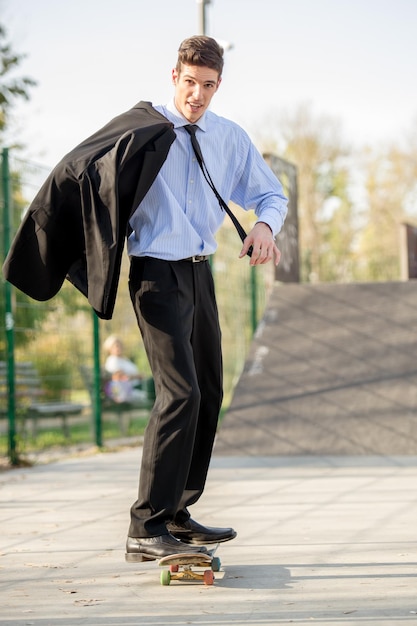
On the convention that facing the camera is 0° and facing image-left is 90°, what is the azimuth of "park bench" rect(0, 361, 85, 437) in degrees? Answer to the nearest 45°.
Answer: approximately 315°

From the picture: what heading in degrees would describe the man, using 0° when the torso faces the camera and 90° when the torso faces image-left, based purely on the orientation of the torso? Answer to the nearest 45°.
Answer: approximately 315°

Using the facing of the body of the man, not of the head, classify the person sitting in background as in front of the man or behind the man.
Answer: behind

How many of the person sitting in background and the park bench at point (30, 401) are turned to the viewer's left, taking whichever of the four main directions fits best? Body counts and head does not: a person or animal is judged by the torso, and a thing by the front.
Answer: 0

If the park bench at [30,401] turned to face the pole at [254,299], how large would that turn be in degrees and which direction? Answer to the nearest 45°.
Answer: approximately 90° to its left

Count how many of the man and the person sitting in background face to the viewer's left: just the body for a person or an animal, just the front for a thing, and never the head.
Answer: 0

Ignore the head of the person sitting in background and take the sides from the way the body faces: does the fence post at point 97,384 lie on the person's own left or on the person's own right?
on the person's own right

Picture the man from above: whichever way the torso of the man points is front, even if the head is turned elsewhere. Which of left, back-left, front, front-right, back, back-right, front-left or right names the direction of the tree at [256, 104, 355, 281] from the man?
back-left
